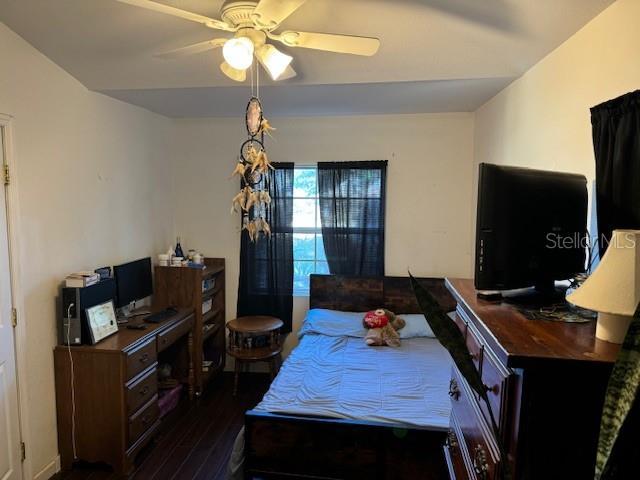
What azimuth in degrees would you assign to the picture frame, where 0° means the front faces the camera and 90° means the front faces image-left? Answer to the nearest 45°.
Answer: approximately 315°

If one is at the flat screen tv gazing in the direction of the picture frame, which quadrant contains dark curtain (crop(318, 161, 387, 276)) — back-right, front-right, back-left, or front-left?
front-right

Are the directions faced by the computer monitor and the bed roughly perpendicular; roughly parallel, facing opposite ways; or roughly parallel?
roughly perpendicular

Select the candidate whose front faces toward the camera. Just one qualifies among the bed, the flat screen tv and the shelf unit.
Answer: the bed

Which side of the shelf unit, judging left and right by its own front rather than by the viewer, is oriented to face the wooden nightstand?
front

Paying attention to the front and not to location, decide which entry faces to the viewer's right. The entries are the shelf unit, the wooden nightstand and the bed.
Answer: the shelf unit

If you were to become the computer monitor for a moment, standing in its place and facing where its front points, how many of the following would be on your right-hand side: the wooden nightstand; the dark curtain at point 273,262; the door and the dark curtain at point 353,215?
1

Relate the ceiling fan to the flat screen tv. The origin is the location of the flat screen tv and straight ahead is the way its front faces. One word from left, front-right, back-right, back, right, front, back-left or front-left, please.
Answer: front-left

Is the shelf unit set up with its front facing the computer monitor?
no

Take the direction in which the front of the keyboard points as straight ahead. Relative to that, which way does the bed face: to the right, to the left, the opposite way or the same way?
to the right

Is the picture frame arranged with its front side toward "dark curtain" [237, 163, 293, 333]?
no
